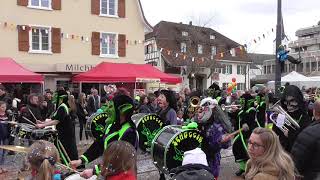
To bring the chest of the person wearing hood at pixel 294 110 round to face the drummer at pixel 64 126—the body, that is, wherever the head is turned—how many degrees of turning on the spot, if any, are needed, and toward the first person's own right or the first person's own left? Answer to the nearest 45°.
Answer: approximately 45° to the first person's own right

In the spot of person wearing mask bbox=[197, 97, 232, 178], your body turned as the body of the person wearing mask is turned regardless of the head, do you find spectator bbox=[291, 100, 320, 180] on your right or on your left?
on your left

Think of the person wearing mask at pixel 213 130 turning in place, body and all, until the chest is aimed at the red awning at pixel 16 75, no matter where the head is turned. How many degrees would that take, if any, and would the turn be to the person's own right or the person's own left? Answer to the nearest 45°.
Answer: approximately 90° to the person's own right

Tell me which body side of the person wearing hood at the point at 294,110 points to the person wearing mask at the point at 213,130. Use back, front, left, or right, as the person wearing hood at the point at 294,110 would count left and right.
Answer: right

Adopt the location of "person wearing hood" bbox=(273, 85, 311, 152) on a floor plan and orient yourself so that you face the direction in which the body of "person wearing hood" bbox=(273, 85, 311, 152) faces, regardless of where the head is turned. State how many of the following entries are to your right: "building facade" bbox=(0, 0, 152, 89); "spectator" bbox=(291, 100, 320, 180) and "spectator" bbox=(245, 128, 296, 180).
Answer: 1

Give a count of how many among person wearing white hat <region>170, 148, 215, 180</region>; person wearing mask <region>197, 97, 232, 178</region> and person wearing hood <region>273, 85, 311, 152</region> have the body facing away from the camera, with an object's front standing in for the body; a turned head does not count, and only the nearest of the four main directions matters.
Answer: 1

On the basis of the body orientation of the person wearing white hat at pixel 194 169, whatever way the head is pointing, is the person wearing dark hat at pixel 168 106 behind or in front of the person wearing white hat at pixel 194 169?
in front

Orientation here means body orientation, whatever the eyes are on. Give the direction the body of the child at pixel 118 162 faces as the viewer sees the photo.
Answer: away from the camera

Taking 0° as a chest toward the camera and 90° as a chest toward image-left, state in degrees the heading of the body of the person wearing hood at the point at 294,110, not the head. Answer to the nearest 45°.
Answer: approximately 45°

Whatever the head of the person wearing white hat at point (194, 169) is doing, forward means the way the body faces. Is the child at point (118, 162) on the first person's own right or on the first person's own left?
on the first person's own left

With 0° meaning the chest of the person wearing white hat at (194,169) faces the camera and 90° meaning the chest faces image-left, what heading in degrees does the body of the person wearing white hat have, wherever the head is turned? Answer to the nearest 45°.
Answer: approximately 180°
